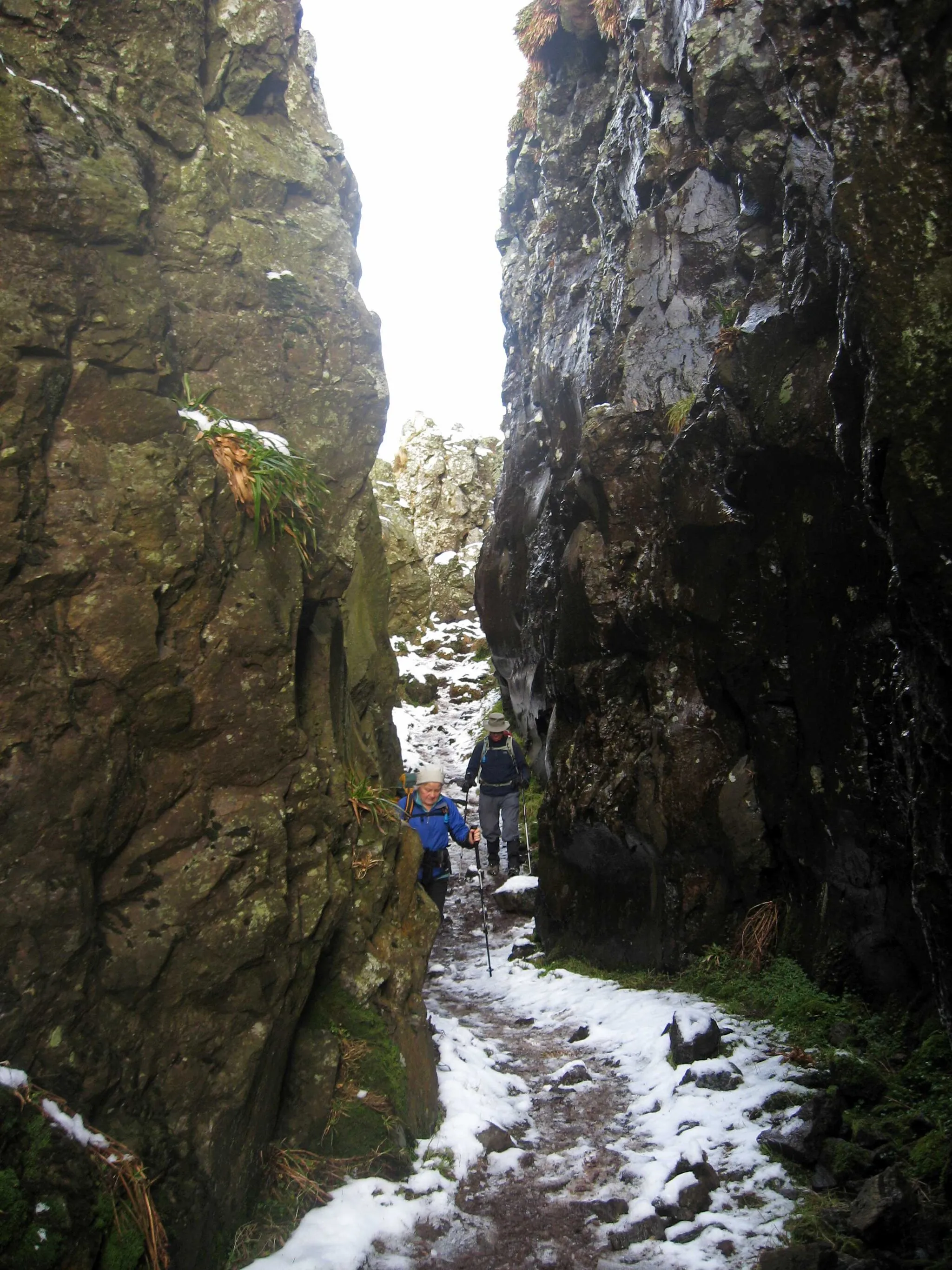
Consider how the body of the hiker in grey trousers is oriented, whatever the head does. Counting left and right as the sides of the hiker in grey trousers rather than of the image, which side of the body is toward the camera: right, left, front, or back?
front

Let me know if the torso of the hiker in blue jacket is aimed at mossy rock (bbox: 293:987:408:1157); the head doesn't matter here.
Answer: yes

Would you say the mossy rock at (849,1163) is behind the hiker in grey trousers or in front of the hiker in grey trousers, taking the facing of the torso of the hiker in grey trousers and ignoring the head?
in front

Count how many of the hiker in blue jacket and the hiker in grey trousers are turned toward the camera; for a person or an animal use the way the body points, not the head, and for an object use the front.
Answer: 2

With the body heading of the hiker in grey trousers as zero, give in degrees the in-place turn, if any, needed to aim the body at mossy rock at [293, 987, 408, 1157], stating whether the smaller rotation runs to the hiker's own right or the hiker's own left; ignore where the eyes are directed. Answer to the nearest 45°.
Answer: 0° — they already face it

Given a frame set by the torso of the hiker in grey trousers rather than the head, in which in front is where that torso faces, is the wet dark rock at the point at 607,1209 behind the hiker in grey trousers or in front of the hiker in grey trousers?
in front

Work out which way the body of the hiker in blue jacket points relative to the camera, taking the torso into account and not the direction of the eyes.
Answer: toward the camera

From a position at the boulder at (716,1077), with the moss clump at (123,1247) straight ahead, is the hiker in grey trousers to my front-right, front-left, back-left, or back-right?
back-right
